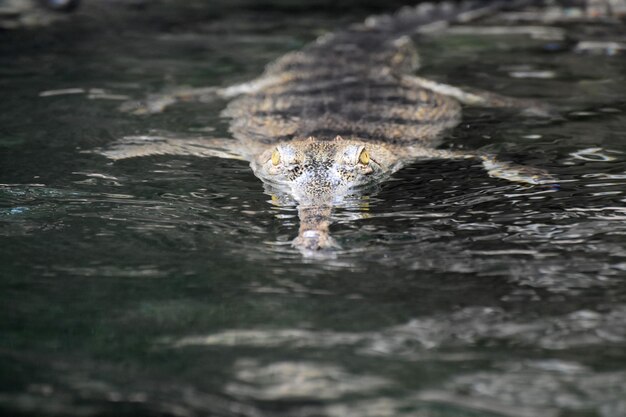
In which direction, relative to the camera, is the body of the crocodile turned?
toward the camera
